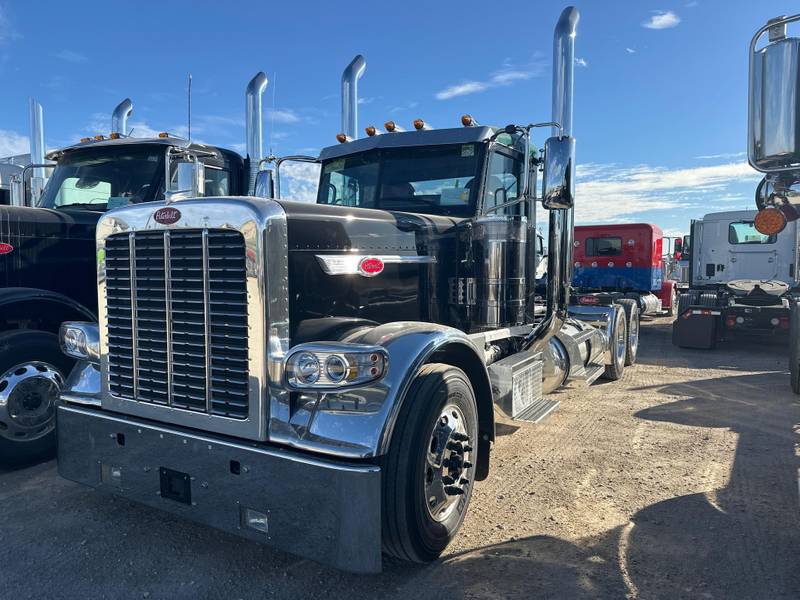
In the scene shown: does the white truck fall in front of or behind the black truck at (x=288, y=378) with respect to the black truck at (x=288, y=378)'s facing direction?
behind

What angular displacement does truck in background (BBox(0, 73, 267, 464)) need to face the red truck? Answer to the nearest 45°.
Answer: approximately 180°

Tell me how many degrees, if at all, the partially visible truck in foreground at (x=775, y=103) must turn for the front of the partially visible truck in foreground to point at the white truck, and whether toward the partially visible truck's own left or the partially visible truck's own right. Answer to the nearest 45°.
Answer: approximately 180°

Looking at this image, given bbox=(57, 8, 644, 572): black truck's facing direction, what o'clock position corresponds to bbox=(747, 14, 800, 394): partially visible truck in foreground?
The partially visible truck in foreground is roughly at 8 o'clock from the black truck.

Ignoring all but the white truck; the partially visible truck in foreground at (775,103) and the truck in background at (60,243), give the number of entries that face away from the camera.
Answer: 1

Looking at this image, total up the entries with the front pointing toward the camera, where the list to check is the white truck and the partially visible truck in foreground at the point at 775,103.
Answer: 1

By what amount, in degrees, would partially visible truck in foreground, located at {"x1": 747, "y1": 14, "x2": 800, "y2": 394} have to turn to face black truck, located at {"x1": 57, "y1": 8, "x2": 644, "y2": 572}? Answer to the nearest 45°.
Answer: approximately 90° to its right

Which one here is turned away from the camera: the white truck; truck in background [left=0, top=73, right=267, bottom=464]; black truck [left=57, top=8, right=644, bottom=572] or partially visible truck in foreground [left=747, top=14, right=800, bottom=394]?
the white truck

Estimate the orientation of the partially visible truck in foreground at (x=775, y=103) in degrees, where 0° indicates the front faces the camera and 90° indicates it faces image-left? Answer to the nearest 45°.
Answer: approximately 0°

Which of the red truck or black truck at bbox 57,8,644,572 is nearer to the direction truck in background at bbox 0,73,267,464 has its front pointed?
the black truck

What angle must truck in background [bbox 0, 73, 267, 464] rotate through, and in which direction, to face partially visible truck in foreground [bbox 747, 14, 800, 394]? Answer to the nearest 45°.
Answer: approximately 90° to its left
